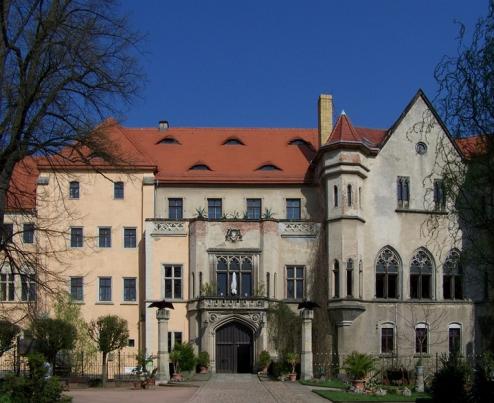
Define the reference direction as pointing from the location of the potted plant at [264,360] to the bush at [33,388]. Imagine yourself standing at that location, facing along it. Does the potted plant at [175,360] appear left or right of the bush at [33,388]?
right

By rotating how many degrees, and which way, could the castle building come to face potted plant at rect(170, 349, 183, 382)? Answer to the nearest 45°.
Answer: approximately 45° to its right

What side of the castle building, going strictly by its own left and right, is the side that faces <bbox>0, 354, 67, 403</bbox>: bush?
front

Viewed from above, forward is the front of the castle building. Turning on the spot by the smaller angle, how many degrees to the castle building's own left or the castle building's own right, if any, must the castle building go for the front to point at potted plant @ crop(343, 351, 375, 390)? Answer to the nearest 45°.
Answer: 0° — it already faces it

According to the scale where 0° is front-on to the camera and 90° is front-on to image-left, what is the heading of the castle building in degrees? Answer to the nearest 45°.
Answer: approximately 0°

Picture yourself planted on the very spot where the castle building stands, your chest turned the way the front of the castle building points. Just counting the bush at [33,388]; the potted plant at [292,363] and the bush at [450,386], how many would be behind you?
0

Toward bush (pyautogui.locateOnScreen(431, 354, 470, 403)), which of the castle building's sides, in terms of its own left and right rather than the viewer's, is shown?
front

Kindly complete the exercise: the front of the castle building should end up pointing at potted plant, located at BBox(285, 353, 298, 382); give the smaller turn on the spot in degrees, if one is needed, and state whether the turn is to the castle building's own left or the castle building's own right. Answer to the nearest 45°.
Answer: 0° — it already faces it
